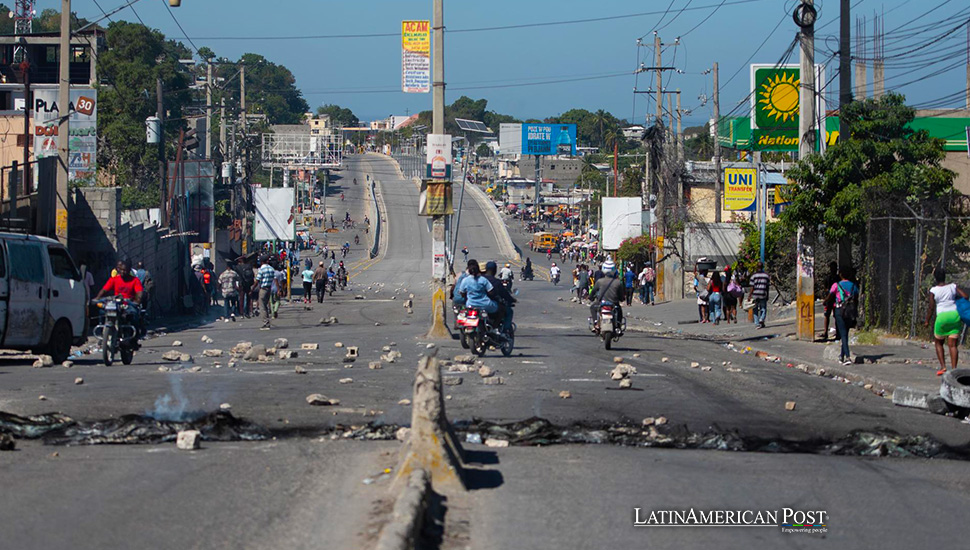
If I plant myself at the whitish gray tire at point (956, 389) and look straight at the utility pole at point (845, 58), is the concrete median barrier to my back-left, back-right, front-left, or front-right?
back-left

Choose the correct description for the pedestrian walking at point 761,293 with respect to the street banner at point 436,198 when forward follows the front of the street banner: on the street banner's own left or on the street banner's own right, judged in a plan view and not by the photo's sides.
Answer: on the street banner's own left

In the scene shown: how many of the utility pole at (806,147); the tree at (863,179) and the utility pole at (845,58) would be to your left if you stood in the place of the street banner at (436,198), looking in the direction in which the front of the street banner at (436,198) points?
3

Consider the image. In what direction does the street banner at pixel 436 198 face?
toward the camera

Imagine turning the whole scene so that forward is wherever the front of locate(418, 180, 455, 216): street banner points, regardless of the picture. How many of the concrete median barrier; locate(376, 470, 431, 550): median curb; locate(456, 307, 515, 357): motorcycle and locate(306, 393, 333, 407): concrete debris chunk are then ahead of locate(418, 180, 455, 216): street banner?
4

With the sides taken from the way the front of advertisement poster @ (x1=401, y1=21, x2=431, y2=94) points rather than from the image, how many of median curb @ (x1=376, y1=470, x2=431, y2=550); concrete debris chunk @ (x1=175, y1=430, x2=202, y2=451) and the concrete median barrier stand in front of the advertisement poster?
3

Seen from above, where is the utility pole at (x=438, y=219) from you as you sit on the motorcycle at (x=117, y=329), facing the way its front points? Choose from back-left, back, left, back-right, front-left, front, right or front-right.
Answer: back-left

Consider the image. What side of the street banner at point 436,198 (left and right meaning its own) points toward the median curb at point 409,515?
front

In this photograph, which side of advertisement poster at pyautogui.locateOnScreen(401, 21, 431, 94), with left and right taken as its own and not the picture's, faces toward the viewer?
front
